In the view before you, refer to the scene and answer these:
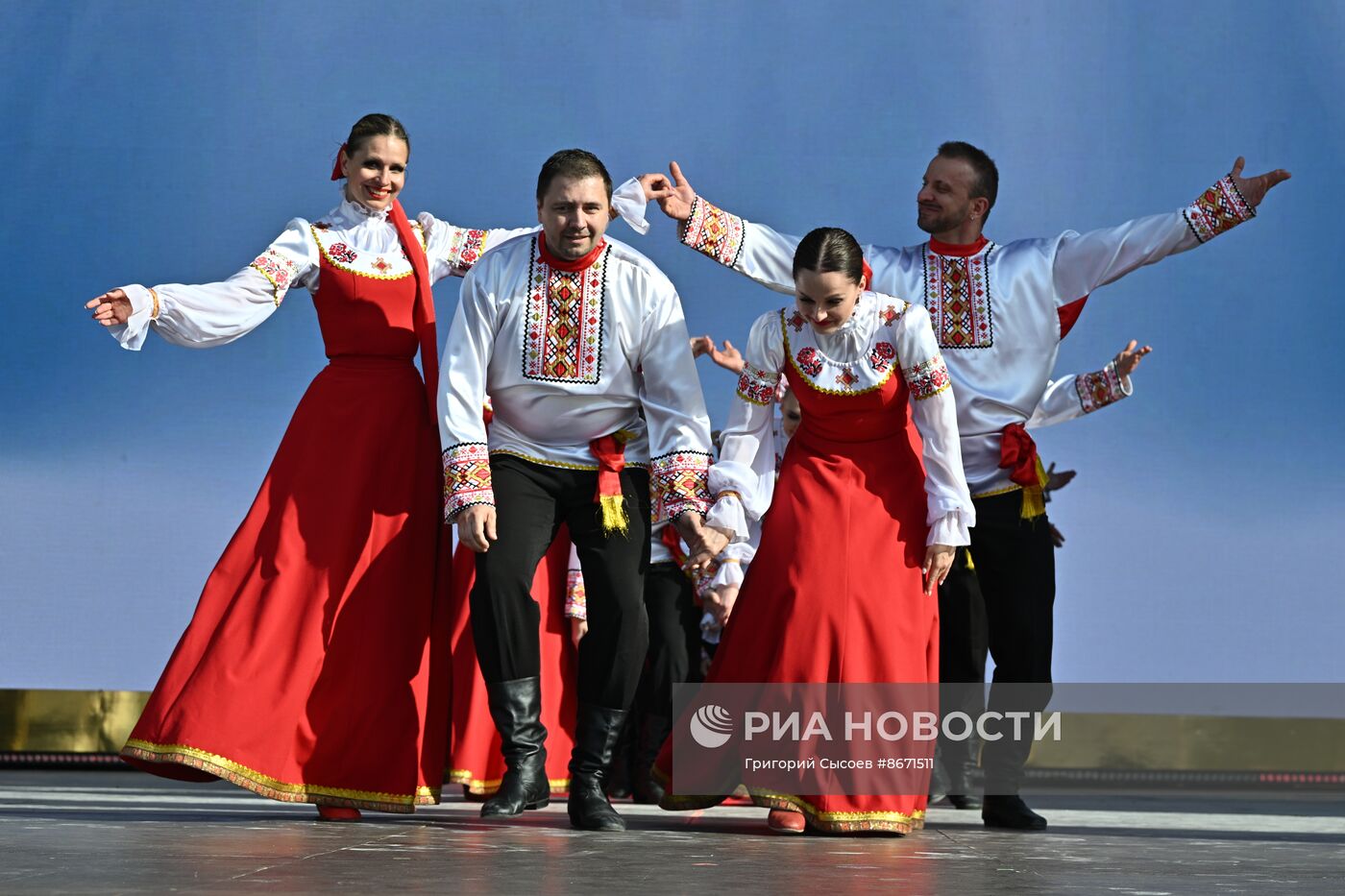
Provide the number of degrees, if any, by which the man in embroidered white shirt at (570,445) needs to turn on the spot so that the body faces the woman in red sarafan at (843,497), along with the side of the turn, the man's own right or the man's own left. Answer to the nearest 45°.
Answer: approximately 90° to the man's own left

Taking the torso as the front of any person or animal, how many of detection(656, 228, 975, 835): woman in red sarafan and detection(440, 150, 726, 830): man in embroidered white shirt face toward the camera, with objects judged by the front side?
2

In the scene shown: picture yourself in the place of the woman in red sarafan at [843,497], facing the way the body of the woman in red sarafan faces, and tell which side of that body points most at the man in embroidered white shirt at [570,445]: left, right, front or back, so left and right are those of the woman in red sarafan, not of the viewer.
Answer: right

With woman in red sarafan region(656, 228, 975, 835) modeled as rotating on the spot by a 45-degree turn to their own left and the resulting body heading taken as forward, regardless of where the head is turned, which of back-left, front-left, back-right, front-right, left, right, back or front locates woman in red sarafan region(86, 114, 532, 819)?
back-right

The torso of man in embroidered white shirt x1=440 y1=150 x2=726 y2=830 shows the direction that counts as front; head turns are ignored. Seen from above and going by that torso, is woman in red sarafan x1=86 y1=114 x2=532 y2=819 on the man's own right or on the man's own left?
on the man's own right

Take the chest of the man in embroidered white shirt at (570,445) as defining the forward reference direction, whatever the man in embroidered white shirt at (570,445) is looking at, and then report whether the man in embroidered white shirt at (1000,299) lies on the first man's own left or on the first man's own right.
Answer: on the first man's own left

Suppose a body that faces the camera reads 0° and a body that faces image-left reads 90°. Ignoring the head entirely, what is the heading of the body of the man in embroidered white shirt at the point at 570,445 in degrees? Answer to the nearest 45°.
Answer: approximately 0°
